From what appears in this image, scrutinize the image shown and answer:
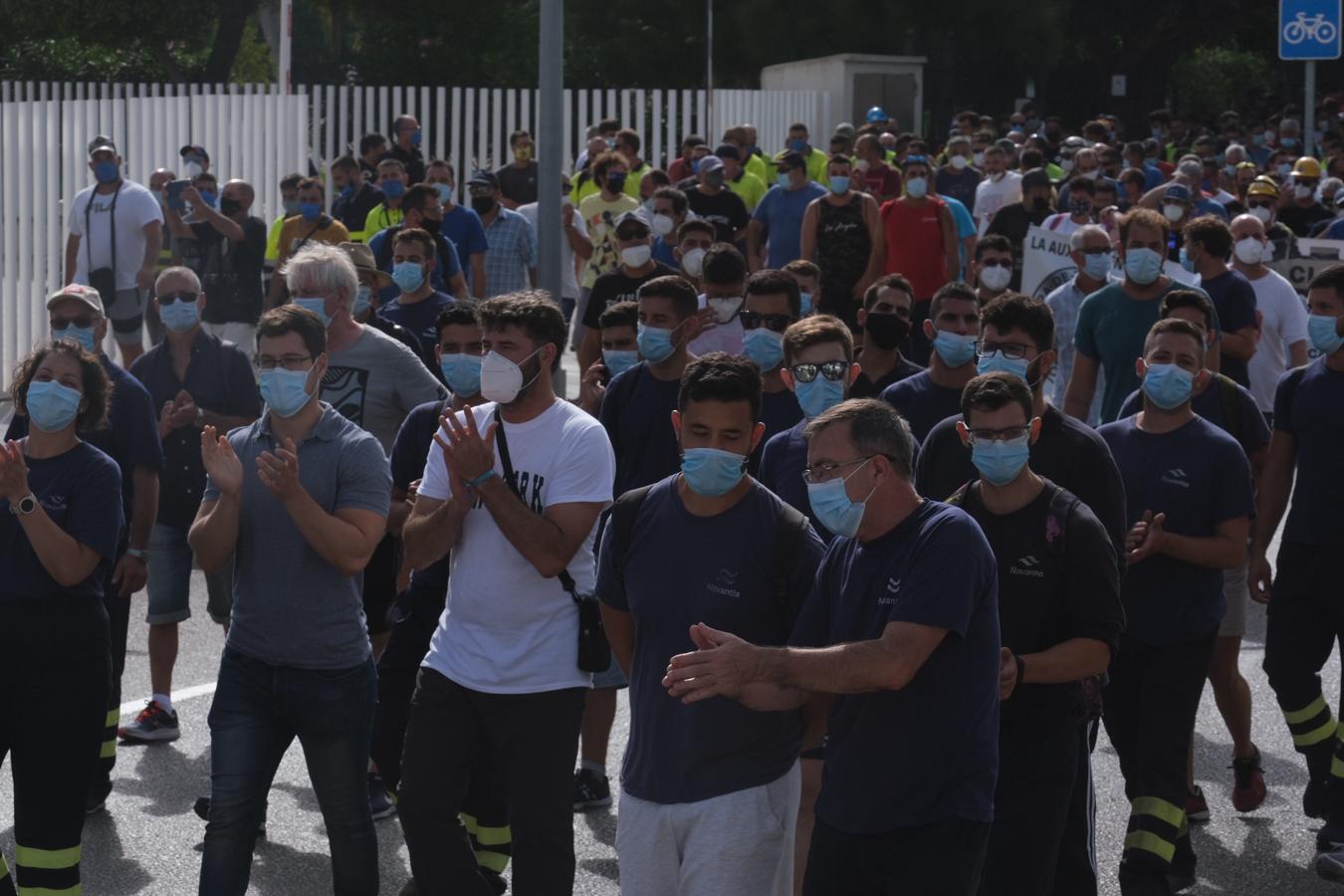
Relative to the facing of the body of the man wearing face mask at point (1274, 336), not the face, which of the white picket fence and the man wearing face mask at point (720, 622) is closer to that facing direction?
the man wearing face mask

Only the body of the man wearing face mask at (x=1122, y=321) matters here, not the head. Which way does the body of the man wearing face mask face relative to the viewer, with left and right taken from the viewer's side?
facing the viewer

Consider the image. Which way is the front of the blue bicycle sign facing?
toward the camera

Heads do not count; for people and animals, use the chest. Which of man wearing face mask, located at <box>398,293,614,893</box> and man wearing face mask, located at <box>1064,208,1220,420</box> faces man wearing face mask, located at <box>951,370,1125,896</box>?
man wearing face mask, located at <box>1064,208,1220,420</box>

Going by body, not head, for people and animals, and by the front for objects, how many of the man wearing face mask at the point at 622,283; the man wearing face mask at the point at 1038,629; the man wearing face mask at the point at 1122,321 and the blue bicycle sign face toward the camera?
4

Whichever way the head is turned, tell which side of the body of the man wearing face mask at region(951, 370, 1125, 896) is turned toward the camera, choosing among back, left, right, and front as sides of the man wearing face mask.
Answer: front

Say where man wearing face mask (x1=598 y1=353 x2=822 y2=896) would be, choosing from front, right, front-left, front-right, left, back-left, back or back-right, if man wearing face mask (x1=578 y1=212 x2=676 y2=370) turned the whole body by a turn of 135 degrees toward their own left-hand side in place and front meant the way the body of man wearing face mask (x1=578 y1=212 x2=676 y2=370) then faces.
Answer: back-right

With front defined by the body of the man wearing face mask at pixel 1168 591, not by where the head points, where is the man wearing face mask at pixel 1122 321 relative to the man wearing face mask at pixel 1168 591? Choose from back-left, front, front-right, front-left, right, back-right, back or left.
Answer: back-right

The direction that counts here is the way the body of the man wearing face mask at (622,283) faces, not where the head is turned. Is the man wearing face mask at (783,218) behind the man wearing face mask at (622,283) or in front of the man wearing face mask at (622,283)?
behind

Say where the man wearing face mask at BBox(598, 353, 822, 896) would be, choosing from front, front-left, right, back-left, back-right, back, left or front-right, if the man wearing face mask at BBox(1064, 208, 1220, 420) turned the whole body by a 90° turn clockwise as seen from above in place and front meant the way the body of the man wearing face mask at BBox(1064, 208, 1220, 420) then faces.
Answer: left

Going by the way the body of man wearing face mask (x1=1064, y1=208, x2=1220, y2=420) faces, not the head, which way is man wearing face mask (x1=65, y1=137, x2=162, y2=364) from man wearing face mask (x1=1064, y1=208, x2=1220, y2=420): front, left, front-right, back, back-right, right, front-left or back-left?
back-right

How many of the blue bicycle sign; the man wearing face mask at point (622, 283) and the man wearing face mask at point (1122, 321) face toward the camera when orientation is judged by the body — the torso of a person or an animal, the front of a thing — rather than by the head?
3

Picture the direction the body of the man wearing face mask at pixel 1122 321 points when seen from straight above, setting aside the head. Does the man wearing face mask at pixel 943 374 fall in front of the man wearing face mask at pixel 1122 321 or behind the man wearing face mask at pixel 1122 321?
in front
